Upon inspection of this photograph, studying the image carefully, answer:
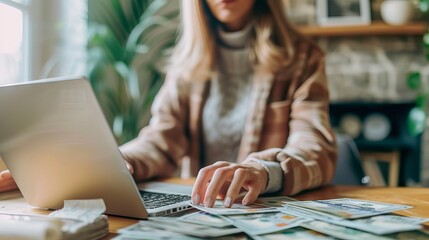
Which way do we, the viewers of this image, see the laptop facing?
facing away from the viewer and to the right of the viewer

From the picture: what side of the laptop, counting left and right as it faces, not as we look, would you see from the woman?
front

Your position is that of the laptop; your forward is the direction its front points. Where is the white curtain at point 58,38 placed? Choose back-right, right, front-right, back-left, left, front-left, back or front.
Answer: front-left

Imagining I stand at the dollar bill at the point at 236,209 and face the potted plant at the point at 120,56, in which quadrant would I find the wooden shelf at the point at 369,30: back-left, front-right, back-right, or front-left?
front-right

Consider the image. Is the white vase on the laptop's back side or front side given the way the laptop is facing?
on the front side

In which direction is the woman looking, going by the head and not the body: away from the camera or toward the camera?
toward the camera
